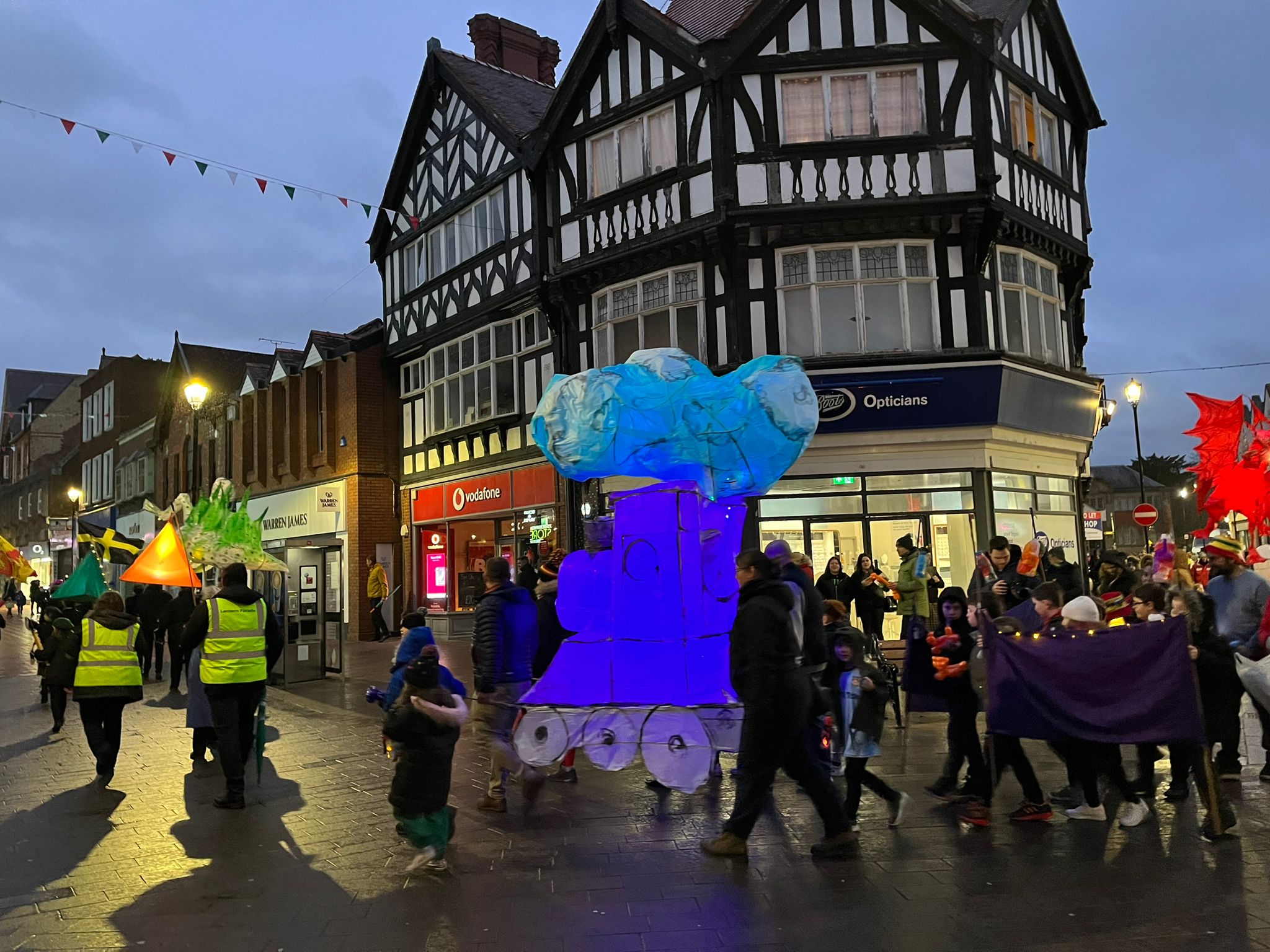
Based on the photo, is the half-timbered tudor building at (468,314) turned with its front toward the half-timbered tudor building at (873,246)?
no

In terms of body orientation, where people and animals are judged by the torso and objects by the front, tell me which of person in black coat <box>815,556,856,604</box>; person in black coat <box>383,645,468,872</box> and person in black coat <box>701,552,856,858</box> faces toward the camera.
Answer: person in black coat <box>815,556,856,604</box>

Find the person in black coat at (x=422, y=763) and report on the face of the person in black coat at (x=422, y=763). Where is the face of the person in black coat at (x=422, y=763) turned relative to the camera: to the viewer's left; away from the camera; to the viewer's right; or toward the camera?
away from the camera

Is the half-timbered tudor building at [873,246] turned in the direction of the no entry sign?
no

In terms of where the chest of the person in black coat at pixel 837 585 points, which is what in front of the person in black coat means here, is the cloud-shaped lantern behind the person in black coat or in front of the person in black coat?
in front

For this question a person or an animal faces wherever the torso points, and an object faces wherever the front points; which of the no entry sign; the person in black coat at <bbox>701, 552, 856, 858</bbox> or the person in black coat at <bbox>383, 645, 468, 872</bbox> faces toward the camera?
the no entry sign

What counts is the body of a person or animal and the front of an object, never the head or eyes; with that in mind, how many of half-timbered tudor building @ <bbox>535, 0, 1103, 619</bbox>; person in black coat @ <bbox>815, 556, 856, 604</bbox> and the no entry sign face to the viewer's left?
0

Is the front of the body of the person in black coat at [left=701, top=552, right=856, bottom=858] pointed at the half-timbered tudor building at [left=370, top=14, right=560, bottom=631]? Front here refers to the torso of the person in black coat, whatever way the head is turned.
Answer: no

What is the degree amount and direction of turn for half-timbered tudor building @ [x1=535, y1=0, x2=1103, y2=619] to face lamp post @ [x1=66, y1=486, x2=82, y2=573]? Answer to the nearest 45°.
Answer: approximately 135° to its right

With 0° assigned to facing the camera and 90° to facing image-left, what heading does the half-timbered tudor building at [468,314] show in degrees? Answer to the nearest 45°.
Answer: approximately 45°

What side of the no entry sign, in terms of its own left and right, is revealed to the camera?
front

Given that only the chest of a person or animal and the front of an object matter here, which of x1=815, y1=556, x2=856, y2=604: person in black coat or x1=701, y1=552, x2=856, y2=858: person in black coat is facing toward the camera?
x1=815, y1=556, x2=856, y2=604: person in black coat

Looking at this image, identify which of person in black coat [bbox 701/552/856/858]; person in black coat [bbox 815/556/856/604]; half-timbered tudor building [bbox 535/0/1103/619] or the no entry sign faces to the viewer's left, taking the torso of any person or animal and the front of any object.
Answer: person in black coat [bbox 701/552/856/858]

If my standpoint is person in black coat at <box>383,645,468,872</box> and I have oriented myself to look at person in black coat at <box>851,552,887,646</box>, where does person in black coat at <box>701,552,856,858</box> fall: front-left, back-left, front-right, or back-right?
front-right

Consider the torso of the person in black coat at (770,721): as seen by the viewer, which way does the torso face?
to the viewer's left

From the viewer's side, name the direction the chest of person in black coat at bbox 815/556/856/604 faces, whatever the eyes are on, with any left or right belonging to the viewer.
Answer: facing the viewer

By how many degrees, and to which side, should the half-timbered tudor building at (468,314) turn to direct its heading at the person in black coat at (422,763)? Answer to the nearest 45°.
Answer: approximately 45° to its left

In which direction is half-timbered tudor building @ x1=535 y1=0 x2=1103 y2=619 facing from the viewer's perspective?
toward the camera

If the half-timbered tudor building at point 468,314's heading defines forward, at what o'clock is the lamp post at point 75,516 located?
The lamp post is roughly at 3 o'clock from the half-timbered tudor building.
